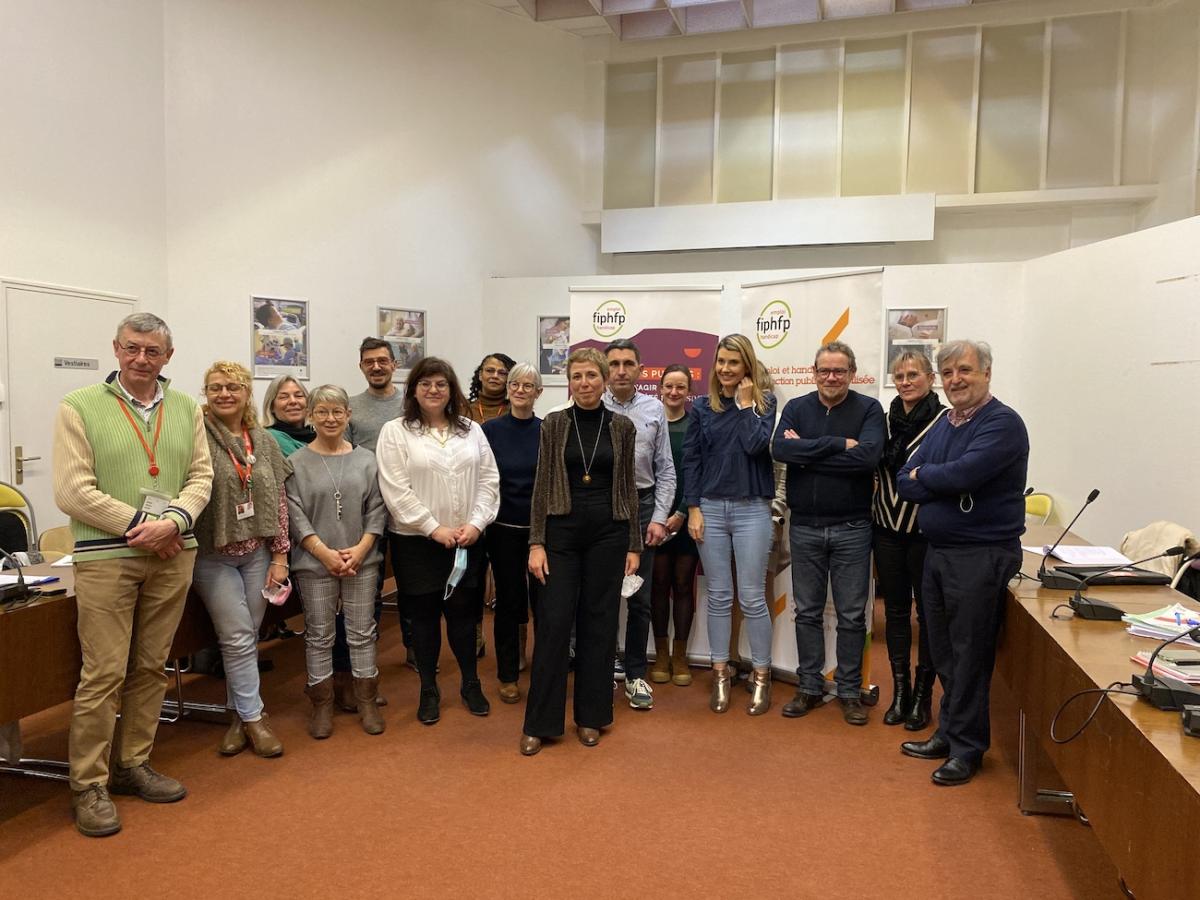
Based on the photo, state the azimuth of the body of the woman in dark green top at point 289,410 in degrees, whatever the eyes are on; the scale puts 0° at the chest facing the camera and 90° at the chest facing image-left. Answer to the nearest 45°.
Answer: approximately 315°

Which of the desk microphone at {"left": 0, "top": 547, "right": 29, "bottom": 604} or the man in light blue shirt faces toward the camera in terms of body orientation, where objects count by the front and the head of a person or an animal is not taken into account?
the man in light blue shirt

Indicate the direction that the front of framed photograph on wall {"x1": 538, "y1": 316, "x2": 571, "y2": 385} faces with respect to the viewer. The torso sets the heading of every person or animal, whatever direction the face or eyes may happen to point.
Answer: facing the viewer

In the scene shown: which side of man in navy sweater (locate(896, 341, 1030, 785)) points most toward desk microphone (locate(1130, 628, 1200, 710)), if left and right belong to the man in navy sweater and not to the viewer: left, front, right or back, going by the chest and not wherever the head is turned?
left

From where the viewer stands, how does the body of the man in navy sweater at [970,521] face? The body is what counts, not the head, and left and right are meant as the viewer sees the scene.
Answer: facing the viewer and to the left of the viewer

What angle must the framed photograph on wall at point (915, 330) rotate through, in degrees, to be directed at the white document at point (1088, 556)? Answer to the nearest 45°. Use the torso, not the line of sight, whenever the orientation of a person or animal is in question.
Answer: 0° — it already faces it

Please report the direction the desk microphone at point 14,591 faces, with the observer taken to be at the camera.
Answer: facing to the left of the viewer

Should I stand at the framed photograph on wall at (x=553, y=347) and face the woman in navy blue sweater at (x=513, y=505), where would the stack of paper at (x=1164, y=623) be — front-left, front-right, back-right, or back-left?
front-left

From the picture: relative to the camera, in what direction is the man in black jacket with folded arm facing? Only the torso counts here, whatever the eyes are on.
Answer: toward the camera

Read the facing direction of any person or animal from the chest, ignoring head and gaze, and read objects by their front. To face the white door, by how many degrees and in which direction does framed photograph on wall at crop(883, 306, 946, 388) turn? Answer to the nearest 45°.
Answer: approximately 45° to its right

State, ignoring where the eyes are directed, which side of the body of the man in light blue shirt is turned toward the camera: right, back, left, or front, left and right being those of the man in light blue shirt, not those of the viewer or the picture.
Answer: front

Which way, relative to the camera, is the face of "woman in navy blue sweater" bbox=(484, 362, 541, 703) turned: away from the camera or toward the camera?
toward the camera

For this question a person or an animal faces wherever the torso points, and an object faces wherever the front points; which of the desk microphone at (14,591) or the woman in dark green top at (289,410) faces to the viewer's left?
the desk microphone

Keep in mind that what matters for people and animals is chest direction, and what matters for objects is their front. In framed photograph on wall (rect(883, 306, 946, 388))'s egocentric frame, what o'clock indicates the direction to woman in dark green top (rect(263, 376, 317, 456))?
The woman in dark green top is roughly at 1 o'clock from the framed photograph on wall.

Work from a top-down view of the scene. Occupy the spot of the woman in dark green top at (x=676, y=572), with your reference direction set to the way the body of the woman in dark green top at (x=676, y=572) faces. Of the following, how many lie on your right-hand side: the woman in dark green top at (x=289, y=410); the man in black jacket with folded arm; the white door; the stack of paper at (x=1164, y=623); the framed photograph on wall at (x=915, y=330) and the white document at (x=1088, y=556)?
2

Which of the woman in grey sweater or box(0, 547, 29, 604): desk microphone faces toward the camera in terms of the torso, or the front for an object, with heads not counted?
the woman in grey sweater

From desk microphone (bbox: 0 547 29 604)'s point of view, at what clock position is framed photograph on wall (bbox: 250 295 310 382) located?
The framed photograph on wall is roughly at 4 o'clock from the desk microphone.

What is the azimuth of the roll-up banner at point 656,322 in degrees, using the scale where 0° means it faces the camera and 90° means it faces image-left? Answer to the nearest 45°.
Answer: approximately 0°

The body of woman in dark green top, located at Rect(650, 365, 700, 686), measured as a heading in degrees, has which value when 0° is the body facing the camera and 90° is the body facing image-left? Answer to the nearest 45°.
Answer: approximately 0°

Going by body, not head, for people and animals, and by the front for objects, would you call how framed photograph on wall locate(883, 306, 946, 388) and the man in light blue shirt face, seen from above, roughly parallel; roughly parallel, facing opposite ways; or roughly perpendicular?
roughly parallel
